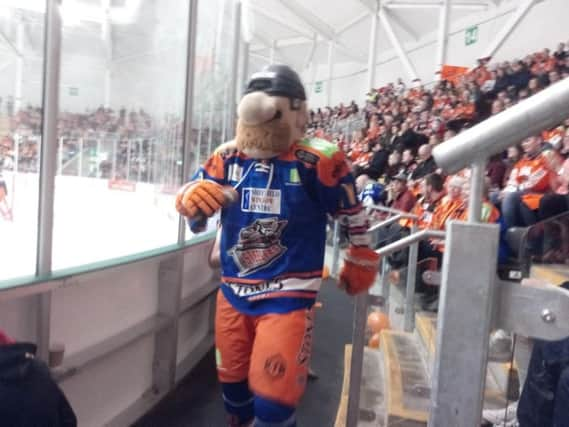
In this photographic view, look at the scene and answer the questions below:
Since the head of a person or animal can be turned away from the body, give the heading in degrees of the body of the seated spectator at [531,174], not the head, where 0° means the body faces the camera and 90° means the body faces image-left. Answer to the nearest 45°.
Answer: approximately 45°

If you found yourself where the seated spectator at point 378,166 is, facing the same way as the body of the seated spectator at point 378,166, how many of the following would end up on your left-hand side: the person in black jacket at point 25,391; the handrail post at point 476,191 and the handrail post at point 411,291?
3

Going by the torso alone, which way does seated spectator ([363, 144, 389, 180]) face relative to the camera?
to the viewer's left

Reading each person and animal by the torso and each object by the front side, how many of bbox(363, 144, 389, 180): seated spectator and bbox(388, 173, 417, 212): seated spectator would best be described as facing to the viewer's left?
2

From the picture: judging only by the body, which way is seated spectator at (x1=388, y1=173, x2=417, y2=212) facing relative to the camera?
to the viewer's left

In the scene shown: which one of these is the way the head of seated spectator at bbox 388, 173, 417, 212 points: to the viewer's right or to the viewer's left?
to the viewer's left

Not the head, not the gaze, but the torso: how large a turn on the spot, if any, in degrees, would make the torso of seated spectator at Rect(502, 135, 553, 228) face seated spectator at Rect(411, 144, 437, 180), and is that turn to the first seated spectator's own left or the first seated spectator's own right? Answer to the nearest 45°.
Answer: approximately 90° to the first seated spectator's own right

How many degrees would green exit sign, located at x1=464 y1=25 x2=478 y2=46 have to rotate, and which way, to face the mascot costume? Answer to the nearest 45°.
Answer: approximately 45° to its left

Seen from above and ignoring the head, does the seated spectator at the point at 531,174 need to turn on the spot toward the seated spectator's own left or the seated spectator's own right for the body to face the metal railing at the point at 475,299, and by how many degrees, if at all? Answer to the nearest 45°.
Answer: approximately 45° to the seated spectator's own left
